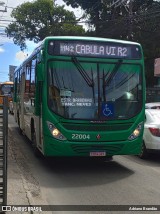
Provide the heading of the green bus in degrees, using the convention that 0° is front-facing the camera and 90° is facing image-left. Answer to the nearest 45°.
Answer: approximately 0°

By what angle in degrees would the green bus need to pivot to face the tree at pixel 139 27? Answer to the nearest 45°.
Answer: approximately 180°
